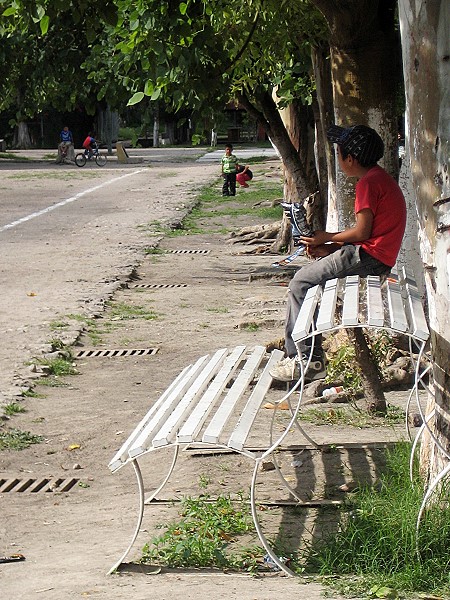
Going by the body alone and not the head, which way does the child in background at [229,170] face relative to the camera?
toward the camera

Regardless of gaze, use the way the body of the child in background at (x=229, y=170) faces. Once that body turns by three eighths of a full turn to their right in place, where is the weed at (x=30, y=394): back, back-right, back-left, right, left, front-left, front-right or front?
back-left

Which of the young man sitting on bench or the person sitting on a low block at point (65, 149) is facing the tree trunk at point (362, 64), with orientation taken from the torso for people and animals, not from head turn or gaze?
the person sitting on a low block

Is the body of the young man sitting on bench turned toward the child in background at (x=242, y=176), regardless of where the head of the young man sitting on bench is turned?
no

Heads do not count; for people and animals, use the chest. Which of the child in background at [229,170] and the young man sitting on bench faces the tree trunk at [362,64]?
the child in background

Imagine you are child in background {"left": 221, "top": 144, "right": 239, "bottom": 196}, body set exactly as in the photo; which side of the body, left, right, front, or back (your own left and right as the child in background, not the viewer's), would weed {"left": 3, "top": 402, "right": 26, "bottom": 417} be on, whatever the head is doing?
front

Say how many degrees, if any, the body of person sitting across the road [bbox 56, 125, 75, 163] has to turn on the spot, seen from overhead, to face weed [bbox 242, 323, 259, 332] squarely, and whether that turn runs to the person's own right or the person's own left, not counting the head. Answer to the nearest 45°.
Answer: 0° — they already face it

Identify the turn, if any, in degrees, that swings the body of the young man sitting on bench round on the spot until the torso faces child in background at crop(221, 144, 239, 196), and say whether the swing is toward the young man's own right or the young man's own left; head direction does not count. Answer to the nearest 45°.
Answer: approximately 90° to the young man's own right

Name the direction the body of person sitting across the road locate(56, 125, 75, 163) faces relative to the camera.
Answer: toward the camera

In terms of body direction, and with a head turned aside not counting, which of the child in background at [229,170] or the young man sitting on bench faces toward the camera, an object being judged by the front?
the child in background

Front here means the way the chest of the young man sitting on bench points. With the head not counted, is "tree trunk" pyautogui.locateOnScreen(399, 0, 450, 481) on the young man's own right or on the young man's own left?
on the young man's own left

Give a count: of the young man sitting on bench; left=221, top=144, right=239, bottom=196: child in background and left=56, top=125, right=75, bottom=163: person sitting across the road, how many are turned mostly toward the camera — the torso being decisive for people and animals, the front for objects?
2

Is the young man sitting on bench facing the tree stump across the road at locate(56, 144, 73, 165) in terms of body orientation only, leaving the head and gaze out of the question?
no

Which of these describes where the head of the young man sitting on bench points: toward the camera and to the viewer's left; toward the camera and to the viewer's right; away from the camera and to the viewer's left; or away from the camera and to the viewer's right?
away from the camera and to the viewer's left

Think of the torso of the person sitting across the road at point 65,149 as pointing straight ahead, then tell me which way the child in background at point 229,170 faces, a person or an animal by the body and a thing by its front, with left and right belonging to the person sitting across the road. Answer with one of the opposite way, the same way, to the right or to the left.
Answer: the same way

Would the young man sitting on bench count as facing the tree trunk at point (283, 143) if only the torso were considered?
no

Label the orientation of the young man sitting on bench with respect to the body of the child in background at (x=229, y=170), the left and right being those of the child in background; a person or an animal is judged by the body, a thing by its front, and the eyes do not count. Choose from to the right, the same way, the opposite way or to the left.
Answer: to the right

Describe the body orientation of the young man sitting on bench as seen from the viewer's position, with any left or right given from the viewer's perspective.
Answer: facing to the left of the viewer

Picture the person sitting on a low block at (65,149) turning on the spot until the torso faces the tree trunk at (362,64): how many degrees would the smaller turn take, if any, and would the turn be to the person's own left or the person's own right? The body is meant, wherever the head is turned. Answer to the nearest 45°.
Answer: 0° — they already face it
